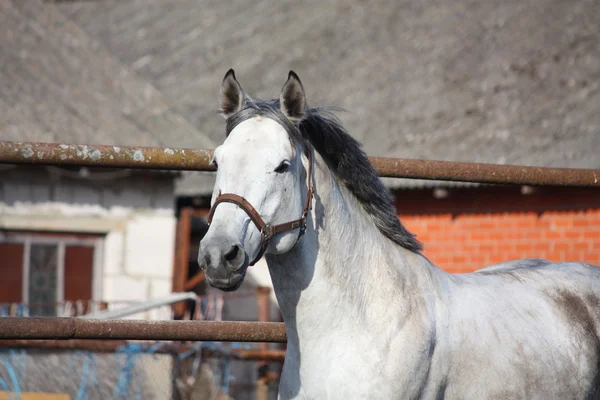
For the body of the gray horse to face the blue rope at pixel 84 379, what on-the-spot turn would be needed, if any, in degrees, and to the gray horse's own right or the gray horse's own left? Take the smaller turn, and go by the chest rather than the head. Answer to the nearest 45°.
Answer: approximately 90° to the gray horse's own right

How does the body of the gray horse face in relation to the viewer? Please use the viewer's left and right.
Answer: facing the viewer and to the left of the viewer

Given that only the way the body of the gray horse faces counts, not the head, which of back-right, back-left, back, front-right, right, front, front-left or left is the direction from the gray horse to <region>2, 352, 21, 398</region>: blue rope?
right
